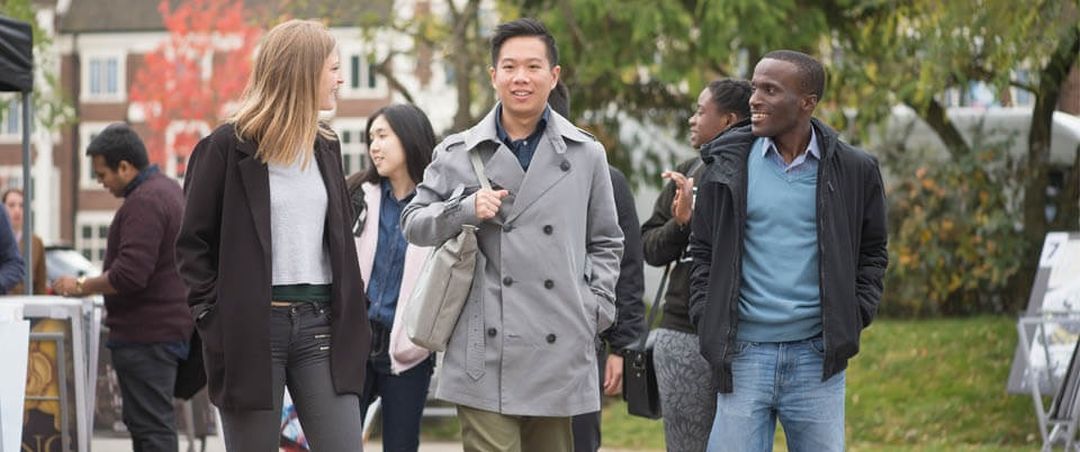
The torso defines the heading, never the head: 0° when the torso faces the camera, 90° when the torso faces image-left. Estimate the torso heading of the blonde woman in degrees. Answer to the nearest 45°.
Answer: approximately 315°

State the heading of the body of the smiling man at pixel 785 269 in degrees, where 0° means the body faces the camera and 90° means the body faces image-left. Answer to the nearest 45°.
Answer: approximately 0°

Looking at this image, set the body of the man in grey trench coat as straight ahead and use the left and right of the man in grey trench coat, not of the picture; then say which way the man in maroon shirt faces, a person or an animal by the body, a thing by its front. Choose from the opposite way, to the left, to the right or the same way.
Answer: to the right

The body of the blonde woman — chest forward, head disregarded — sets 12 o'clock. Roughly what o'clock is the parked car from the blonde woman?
The parked car is roughly at 7 o'clock from the blonde woman.

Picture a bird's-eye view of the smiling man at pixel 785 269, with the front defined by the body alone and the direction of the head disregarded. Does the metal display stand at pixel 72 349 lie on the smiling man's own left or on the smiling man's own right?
on the smiling man's own right

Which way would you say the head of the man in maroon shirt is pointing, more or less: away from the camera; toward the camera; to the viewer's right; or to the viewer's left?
to the viewer's left

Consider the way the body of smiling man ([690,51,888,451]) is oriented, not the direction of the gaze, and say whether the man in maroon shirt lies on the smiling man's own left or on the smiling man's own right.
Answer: on the smiling man's own right

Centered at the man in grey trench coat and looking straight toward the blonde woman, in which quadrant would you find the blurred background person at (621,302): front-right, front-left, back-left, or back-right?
back-right

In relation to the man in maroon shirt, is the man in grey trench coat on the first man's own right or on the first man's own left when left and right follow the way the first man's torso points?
on the first man's own left

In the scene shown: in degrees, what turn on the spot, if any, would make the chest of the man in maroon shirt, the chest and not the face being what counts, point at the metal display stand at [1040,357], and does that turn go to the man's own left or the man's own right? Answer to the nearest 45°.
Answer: approximately 180°
